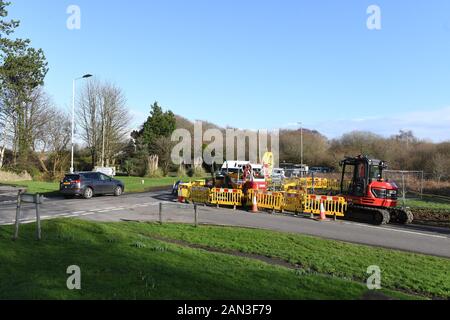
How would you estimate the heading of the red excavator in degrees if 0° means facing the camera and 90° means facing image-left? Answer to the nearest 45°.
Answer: approximately 135°

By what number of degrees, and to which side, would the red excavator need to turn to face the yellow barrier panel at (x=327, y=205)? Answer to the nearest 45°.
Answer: approximately 45° to its left

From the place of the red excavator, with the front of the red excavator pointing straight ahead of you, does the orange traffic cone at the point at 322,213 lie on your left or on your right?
on your left

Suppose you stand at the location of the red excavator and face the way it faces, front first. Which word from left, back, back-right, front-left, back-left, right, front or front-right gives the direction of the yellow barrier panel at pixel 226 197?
front-left
